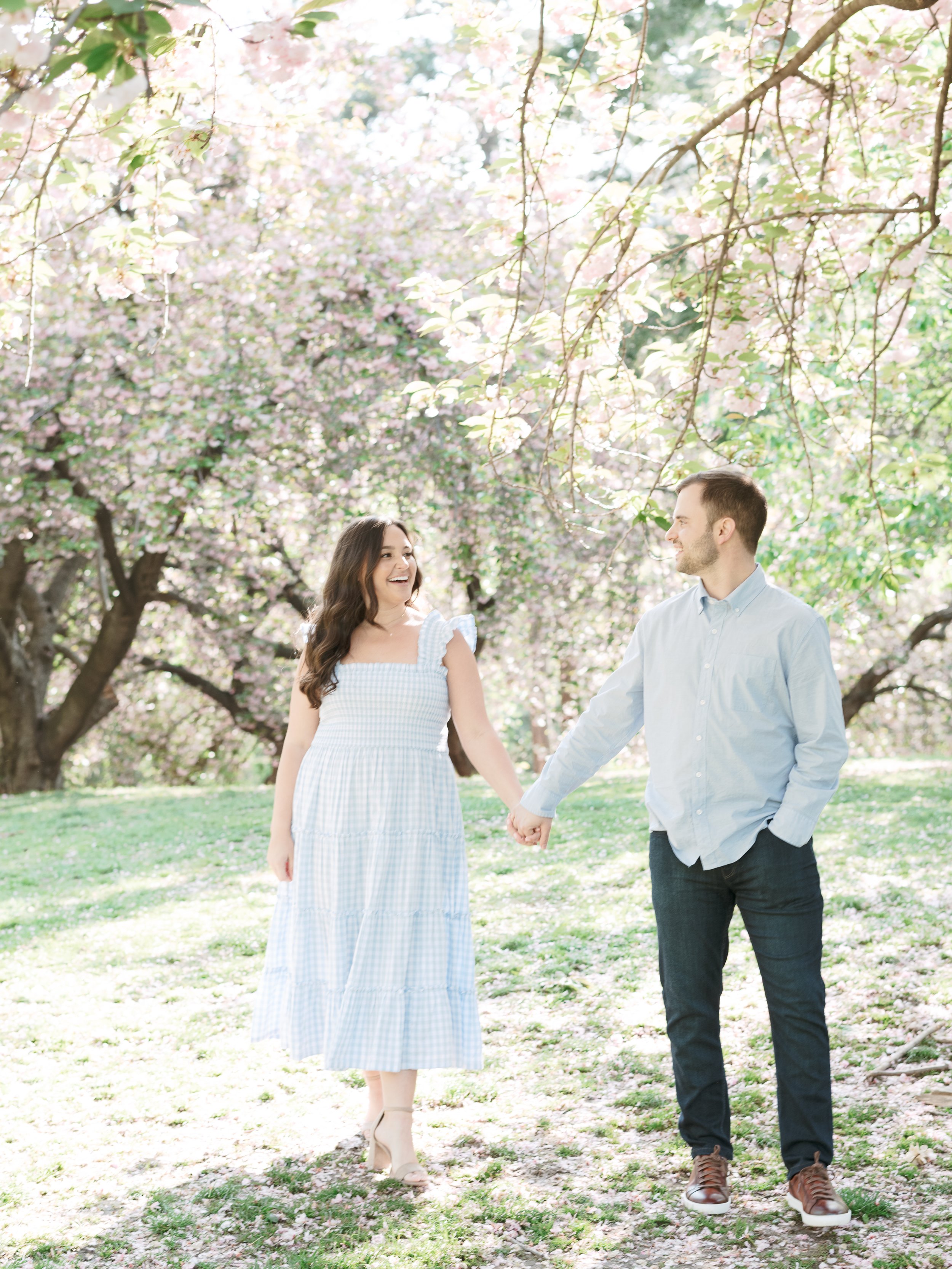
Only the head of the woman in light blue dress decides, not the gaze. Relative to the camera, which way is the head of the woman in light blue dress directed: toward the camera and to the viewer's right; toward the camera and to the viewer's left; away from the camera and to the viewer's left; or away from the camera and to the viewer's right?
toward the camera and to the viewer's right

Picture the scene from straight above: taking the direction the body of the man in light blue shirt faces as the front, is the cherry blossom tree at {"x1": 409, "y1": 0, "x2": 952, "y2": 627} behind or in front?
behind

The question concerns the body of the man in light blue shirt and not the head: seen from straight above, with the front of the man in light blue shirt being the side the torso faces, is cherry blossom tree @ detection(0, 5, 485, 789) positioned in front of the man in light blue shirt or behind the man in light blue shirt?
behind

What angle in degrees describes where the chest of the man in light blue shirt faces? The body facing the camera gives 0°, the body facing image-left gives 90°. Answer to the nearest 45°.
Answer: approximately 0°

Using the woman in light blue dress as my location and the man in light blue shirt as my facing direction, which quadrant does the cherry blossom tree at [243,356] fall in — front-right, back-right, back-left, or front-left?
back-left

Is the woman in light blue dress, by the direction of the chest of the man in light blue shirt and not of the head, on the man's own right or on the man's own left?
on the man's own right
